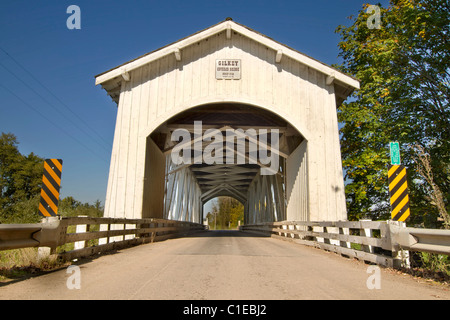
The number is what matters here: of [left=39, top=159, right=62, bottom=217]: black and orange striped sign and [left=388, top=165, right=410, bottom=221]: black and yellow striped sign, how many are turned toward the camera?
2

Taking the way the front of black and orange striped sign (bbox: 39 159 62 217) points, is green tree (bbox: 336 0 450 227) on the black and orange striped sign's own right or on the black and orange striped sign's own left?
on the black and orange striped sign's own left

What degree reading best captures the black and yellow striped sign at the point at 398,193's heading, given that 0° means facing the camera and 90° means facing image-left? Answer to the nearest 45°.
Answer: approximately 0°

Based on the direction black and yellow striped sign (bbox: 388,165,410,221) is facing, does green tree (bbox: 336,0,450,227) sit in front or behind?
behind

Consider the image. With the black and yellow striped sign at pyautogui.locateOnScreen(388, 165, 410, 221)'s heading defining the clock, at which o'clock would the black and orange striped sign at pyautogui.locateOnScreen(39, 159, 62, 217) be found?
the black and orange striped sign at pyautogui.locateOnScreen(39, 159, 62, 217) is roughly at 2 o'clock from the black and yellow striped sign at pyautogui.locateOnScreen(388, 165, 410, 221).

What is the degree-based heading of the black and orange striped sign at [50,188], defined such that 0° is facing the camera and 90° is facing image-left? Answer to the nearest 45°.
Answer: approximately 0°

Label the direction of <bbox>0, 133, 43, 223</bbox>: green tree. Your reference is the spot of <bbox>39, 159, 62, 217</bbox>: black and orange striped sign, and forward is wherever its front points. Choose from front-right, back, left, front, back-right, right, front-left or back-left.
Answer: back

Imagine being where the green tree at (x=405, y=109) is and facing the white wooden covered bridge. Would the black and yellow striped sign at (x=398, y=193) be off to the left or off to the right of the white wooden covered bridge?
left

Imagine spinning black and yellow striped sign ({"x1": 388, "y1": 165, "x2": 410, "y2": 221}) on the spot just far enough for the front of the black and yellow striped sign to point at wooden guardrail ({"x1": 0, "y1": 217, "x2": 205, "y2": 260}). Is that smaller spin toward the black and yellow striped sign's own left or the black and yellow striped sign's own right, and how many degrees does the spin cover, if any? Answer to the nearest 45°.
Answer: approximately 45° to the black and yellow striped sign's own right

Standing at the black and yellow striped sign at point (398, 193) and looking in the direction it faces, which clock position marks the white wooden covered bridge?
The white wooden covered bridge is roughly at 4 o'clock from the black and yellow striped sign.

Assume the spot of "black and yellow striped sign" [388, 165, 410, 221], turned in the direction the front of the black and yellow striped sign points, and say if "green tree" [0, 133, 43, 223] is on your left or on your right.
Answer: on your right

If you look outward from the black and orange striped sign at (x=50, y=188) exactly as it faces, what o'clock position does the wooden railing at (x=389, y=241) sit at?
The wooden railing is roughly at 10 o'clock from the black and orange striped sign.
